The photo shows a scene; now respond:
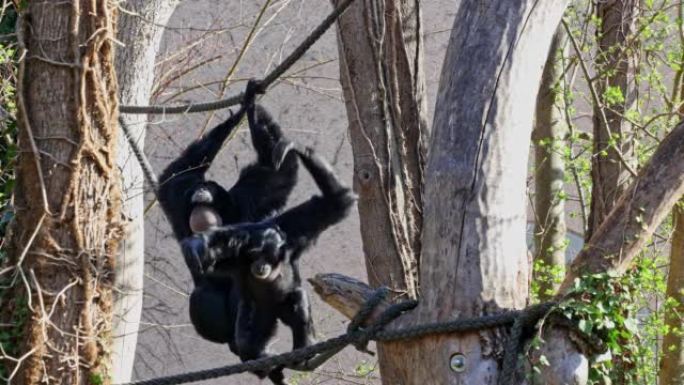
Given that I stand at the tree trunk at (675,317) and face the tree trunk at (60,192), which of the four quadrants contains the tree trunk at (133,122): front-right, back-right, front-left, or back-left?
front-right

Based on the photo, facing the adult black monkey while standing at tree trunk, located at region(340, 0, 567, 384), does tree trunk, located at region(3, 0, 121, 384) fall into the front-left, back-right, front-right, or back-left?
front-left

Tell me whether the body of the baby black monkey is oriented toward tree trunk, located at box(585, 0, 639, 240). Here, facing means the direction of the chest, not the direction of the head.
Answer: no

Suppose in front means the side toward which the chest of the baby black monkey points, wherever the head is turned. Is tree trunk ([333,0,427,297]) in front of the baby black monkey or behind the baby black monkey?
behind
